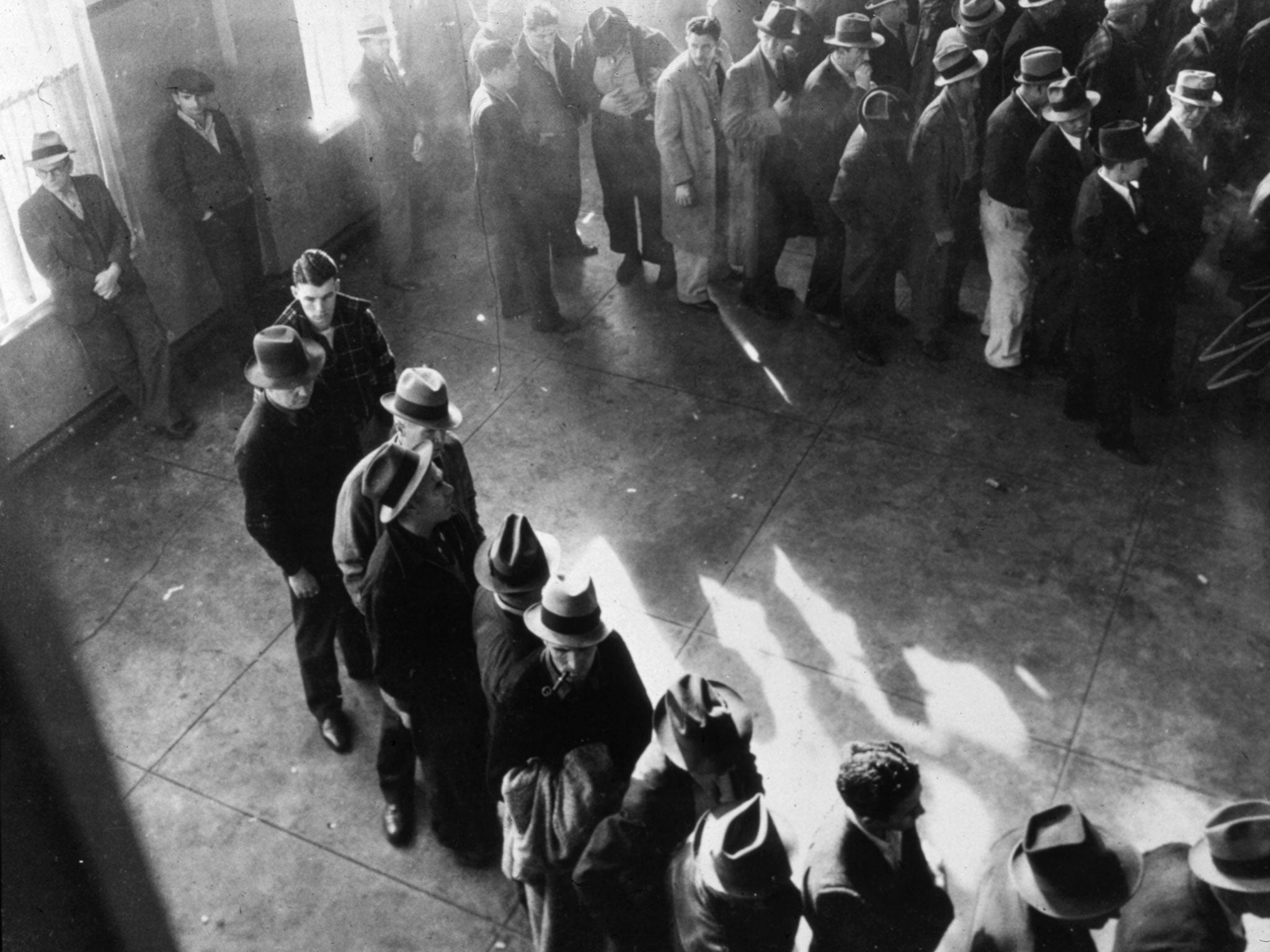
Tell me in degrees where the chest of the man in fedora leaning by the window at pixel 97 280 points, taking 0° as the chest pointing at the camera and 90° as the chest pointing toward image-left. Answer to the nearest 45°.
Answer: approximately 315°

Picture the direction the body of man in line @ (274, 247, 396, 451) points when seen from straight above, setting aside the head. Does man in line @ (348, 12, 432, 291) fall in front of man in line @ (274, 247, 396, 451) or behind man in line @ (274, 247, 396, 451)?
behind

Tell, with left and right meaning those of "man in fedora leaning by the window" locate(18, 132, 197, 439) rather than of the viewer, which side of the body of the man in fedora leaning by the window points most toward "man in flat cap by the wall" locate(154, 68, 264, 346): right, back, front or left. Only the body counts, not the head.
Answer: left

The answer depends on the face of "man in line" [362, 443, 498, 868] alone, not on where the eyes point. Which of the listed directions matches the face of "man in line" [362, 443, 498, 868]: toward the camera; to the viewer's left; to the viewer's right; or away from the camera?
to the viewer's right

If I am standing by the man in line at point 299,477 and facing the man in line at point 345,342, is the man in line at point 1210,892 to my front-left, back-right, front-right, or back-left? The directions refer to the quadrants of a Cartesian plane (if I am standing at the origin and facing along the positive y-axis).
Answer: back-right

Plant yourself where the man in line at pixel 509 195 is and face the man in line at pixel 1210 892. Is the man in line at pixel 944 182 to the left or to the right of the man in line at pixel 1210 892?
left
